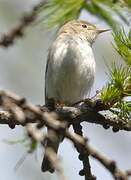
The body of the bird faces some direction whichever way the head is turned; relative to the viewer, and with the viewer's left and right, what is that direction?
facing the viewer and to the right of the viewer

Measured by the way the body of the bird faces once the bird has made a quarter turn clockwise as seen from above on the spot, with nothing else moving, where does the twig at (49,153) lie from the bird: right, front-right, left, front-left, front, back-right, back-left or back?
front-left
